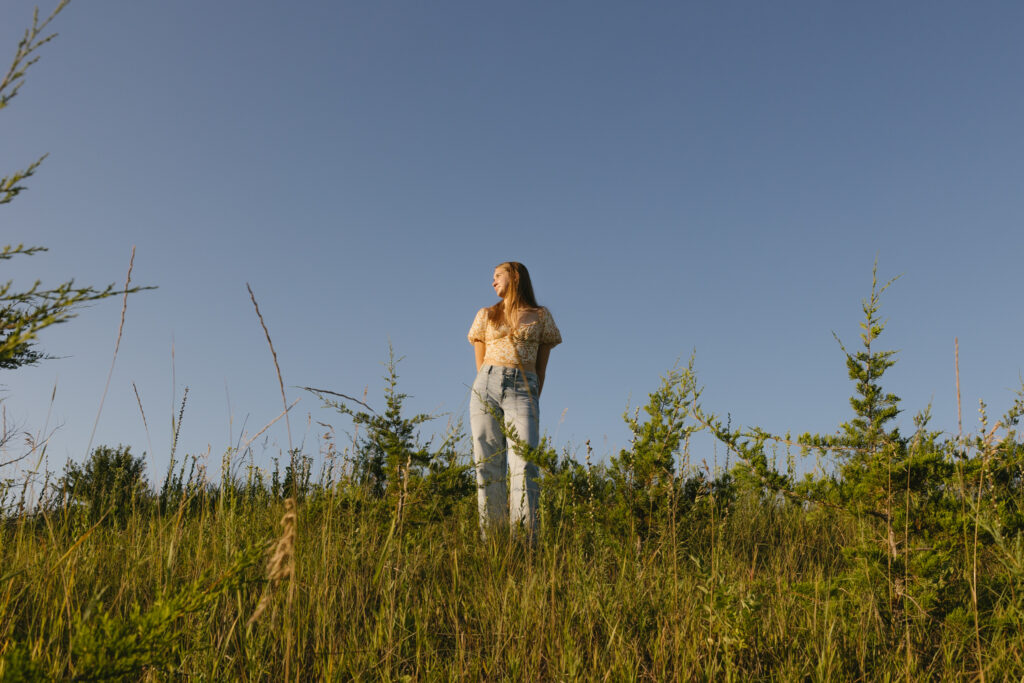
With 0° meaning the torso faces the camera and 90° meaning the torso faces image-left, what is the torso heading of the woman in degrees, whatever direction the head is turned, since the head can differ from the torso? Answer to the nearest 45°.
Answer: approximately 0°
